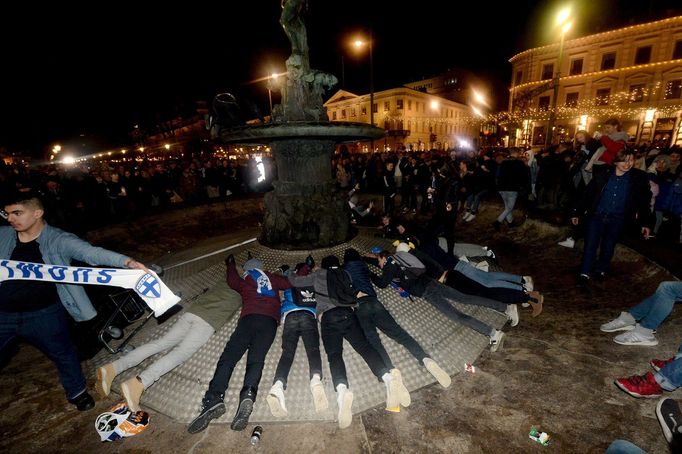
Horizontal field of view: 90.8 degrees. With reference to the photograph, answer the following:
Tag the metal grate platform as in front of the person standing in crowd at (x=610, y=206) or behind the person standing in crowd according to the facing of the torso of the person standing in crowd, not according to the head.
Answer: in front

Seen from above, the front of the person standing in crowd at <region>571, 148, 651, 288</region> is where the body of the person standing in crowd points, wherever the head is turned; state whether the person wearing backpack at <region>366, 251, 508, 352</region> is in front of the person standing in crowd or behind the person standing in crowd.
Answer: in front

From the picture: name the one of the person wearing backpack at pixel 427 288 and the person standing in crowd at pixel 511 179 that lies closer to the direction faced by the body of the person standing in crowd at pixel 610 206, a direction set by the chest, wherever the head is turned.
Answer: the person wearing backpack

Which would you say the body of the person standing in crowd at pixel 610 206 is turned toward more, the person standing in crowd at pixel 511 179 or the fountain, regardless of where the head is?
the fountain

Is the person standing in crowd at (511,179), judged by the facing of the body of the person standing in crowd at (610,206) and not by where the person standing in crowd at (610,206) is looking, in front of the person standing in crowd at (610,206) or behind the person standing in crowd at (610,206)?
behind

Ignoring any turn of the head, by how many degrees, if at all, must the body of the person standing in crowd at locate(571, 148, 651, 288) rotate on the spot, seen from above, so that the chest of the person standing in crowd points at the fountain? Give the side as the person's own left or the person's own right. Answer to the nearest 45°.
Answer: approximately 45° to the person's own right

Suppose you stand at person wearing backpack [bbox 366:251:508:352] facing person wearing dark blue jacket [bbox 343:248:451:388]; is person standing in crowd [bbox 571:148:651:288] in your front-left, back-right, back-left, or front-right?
back-left

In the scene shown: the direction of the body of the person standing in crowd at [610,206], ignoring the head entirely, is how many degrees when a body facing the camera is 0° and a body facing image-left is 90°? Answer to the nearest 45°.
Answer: approximately 0°
